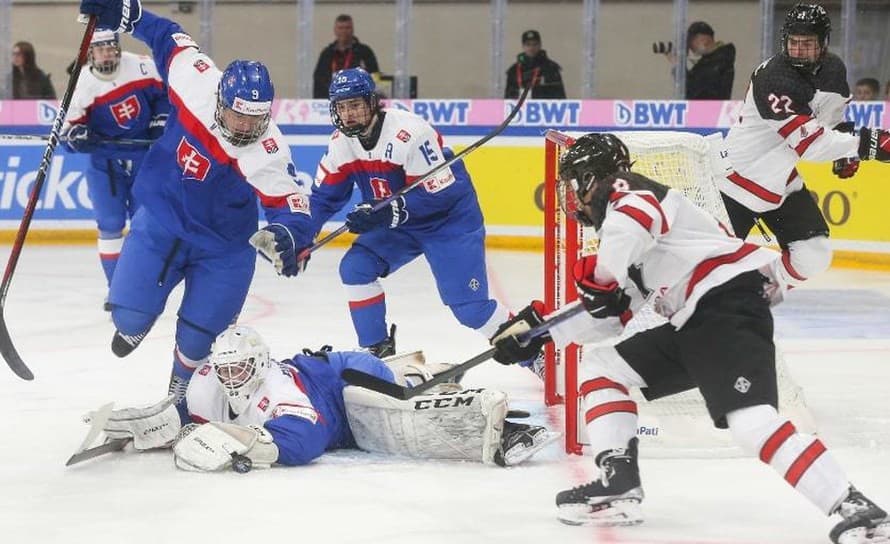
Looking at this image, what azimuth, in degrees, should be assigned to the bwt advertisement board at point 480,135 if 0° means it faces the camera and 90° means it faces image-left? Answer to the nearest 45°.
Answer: approximately 0°

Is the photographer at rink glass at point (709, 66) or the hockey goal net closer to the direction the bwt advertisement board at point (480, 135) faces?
the hockey goal net

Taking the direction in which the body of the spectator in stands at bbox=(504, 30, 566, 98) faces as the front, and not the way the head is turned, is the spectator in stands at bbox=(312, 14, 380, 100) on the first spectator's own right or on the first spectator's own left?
on the first spectator's own right

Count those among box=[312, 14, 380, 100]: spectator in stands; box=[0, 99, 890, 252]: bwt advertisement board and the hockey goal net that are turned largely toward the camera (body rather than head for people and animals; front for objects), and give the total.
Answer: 2

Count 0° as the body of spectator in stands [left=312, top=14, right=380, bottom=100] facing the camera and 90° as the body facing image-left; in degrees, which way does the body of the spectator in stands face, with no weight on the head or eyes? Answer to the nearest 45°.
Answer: approximately 0°

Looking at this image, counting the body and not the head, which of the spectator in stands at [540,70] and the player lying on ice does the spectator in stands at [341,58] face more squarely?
the player lying on ice

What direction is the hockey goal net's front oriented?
to the viewer's left
